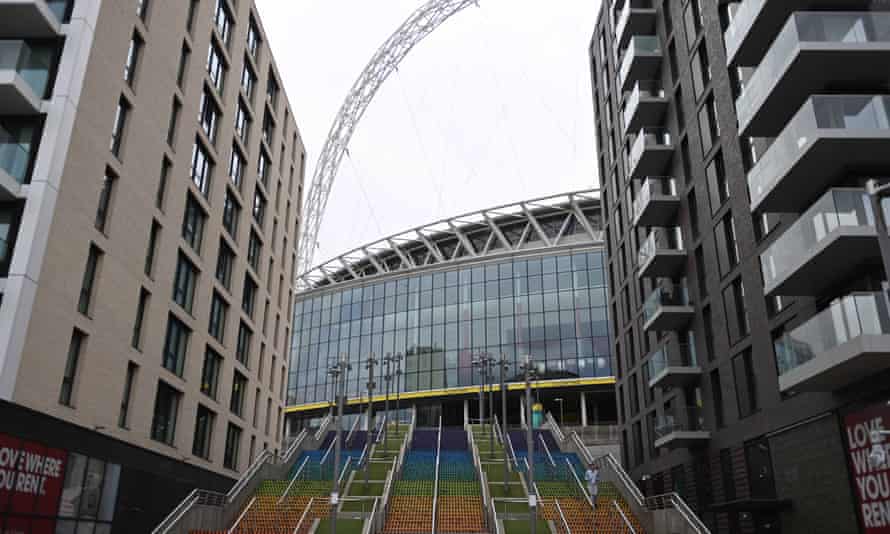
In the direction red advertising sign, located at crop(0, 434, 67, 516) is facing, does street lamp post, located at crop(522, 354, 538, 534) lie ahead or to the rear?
ahead

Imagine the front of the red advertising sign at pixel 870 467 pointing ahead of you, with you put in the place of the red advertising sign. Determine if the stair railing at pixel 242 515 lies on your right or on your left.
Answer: on your right

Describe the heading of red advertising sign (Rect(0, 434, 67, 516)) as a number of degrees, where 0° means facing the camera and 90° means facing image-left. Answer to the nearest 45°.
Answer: approximately 315°

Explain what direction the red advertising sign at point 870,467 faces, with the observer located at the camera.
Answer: facing the viewer and to the left of the viewer

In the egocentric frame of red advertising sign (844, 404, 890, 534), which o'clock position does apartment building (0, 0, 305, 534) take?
The apartment building is roughly at 1 o'clock from the red advertising sign.

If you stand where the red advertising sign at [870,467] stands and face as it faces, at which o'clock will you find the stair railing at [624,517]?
The stair railing is roughly at 3 o'clock from the red advertising sign.

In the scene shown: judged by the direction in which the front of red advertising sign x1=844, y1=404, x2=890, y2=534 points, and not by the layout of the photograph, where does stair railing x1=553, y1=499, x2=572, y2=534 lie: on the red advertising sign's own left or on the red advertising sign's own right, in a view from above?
on the red advertising sign's own right

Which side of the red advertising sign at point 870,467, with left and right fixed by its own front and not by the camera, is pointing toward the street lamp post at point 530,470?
right

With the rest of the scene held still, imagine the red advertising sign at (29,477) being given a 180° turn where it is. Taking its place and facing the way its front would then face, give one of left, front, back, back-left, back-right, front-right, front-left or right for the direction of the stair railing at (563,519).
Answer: back-right

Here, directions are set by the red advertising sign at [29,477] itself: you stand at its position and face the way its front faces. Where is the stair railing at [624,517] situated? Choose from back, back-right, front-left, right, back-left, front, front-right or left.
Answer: front-left
